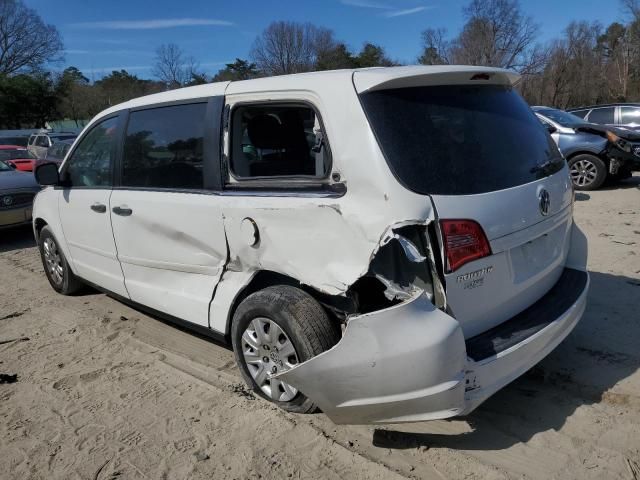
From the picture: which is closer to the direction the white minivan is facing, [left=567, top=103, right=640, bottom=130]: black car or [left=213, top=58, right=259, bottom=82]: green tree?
the green tree

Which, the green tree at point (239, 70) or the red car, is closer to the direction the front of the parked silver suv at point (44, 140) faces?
the red car

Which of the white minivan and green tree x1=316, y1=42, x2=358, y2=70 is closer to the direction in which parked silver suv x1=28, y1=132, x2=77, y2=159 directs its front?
the white minivan

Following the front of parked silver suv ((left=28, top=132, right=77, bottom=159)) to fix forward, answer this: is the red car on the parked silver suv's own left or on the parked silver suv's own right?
on the parked silver suv's own right

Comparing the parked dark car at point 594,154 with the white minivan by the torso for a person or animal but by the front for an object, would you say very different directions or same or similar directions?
very different directions

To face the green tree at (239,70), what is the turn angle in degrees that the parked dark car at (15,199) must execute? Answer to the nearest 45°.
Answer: approximately 90° to its left

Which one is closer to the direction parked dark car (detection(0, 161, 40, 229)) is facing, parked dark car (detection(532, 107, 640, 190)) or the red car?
the parked dark car

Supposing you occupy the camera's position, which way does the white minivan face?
facing away from the viewer and to the left of the viewer
